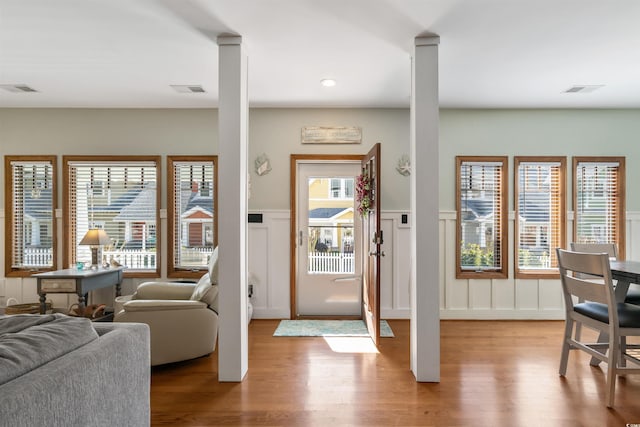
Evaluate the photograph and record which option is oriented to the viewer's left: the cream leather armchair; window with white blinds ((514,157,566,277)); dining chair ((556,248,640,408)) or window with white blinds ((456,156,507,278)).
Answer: the cream leather armchair

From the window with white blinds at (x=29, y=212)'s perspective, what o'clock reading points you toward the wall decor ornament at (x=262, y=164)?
The wall decor ornament is roughly at 10 o'clock from the window with white blinds.

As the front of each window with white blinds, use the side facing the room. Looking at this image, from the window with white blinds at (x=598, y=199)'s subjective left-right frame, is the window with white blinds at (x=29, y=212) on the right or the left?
on its right

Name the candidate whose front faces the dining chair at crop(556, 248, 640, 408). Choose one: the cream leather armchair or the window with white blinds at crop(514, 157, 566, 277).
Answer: the window with white blinds

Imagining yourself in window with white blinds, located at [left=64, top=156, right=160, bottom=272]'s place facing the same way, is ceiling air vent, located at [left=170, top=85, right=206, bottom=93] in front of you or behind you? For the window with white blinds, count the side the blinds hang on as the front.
in front

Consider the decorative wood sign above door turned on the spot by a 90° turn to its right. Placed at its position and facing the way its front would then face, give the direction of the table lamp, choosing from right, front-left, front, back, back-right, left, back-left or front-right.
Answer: front

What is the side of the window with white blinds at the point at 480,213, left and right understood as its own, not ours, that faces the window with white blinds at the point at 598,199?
left

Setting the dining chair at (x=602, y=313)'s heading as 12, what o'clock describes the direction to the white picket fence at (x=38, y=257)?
The white picket fence is roughly at 7 o'clock from the dining chair.

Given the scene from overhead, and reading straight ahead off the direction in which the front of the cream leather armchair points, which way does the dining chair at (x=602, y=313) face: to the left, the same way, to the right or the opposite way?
the opposite way

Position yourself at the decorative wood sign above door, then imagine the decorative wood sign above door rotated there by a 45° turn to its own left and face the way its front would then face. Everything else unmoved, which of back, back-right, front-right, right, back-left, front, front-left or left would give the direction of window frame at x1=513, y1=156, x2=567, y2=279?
front-left

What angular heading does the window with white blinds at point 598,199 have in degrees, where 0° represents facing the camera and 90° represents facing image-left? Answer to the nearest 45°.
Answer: approximately 0°

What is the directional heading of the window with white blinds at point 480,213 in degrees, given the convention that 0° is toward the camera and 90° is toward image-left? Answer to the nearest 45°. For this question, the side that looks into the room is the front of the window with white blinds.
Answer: approximately 0°
